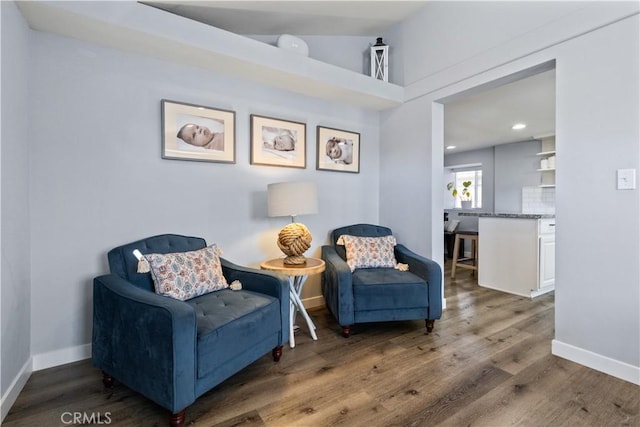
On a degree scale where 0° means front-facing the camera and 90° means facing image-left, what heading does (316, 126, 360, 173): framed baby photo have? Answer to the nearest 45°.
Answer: approximately 315°

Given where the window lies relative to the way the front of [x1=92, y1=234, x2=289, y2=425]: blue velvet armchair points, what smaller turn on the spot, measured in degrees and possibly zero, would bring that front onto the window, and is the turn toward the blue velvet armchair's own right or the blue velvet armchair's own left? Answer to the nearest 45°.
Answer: approximately 90° to the blue velvet armchair's own left

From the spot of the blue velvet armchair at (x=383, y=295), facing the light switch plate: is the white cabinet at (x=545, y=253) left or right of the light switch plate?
left

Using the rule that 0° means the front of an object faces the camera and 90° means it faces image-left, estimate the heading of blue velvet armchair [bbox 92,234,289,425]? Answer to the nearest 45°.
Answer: approximately 315°

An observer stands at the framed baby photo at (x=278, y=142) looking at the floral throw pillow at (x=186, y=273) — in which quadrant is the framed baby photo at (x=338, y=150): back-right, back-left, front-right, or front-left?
back-left

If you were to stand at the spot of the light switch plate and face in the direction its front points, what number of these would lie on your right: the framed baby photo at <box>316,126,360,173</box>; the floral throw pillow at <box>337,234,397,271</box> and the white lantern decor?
3
